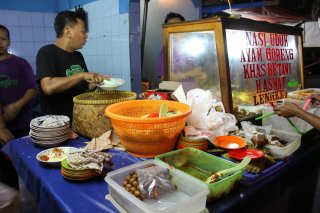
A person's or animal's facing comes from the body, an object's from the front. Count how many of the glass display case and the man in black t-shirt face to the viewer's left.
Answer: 0

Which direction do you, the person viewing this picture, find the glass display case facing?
facing the viewer and to the right of the viewer

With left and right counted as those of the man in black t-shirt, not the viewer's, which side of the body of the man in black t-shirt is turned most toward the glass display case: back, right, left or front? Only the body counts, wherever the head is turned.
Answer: front

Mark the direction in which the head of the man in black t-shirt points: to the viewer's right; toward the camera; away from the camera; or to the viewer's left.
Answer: to the viewer's right

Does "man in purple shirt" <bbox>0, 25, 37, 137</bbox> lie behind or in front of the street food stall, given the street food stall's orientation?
behind

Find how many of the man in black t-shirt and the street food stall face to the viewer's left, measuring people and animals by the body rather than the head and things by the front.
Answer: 0

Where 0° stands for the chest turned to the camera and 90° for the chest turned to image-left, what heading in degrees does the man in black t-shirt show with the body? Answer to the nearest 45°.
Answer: approximately 315°
